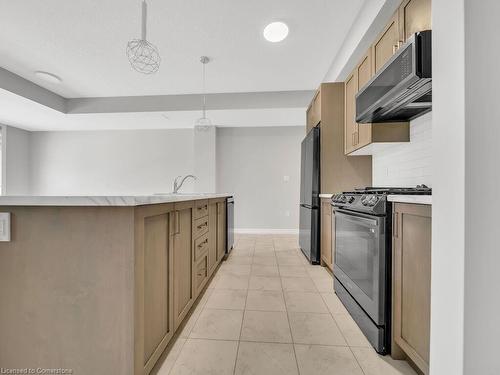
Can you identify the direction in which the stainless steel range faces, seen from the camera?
facing the viewer and to the left of the viewer

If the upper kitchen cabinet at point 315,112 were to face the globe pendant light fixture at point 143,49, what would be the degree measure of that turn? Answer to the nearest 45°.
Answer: approximately 45° to its left

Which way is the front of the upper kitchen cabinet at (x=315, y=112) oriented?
to the viewer's left

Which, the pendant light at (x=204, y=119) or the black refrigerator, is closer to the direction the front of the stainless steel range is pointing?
the pendant light

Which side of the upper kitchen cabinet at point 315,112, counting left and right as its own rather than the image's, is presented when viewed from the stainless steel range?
left

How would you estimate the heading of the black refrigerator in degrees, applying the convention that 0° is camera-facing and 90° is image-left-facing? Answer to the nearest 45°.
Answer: approximately 90°

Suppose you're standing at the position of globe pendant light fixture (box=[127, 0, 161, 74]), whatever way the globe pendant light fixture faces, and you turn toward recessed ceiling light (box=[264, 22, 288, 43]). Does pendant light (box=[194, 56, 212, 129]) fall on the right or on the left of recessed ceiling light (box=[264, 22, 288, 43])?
left

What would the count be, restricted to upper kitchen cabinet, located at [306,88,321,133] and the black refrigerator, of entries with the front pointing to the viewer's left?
2

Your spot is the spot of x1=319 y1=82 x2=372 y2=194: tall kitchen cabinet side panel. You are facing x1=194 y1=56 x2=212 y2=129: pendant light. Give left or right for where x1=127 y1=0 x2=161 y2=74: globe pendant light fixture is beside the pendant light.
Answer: left

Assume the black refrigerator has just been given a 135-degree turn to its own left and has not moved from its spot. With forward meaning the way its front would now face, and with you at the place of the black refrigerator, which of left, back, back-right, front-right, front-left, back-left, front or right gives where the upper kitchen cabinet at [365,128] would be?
front

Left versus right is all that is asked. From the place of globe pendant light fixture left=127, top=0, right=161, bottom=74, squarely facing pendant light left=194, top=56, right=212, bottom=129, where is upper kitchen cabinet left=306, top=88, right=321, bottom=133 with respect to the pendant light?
right
